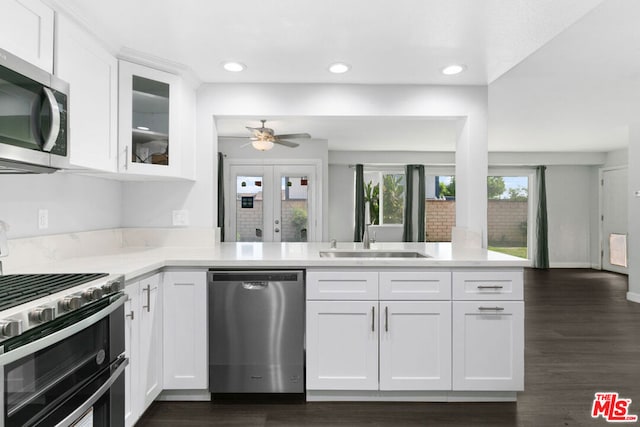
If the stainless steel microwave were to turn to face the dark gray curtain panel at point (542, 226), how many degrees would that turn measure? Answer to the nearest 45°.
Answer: approximately 45° to its left

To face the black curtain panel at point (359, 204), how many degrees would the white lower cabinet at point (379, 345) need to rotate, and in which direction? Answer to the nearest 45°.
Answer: approximately 180°

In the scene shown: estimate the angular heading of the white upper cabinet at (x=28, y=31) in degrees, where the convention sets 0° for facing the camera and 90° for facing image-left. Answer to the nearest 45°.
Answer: approximately 315°

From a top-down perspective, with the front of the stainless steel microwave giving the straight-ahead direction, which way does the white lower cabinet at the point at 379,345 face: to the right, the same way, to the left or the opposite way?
to the right

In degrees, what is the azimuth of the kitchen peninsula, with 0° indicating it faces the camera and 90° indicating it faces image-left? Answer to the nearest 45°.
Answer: approximately 0°

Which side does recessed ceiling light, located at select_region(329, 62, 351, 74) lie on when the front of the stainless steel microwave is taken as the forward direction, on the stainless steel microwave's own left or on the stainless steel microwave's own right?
on the stainless steel microwave's own left
